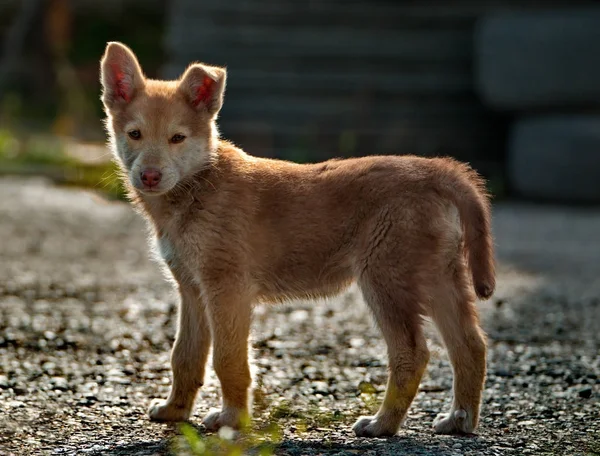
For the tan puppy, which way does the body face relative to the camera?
to the viewer's left
